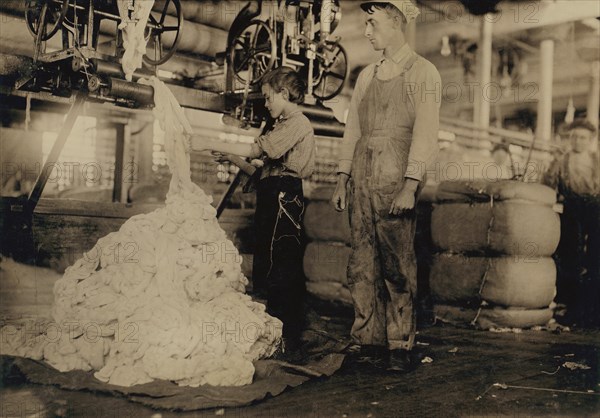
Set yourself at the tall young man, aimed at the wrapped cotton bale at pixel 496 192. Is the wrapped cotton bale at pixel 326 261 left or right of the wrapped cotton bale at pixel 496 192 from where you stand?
left

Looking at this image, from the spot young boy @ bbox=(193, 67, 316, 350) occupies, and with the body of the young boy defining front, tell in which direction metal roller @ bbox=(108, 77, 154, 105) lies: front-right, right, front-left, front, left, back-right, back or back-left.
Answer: front-right

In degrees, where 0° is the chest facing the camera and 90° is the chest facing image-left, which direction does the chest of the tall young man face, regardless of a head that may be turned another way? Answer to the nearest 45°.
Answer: approximately 45°

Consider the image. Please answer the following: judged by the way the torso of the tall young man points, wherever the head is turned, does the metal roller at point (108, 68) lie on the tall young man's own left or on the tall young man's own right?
on the tall young man's own right

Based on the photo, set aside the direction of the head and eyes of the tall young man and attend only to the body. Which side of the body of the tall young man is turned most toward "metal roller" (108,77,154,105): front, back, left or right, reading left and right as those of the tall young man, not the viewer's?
right

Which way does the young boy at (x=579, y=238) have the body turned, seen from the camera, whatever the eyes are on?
toward the camera

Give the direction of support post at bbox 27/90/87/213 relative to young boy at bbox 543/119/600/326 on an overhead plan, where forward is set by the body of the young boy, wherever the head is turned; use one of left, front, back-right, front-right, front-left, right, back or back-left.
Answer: front-right

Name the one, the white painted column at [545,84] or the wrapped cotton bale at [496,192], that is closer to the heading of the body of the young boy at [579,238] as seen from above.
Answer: the wrapped cotton bale

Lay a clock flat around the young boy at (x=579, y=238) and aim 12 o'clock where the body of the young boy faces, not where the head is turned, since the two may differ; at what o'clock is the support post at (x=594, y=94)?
The support post is roughly at 6 o'clock from the young boy.

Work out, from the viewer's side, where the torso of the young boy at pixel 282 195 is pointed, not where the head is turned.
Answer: to the viewer's left

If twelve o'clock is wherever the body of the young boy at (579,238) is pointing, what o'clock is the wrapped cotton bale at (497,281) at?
The wrapped cotton bale is roughly at 1 o'clock from the young boy.

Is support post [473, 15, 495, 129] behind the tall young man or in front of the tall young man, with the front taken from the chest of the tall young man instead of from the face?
behind

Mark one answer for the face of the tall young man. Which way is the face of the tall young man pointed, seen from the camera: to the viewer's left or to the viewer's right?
to the viewer's left
